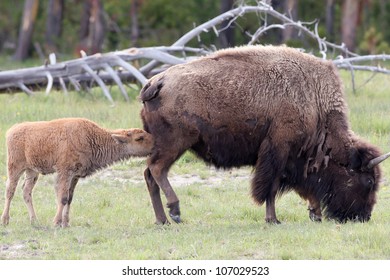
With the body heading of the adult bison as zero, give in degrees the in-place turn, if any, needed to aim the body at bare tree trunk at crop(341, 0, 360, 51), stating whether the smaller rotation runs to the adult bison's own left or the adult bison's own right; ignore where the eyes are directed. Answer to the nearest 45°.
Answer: approximately 90° to the adult bison's own left

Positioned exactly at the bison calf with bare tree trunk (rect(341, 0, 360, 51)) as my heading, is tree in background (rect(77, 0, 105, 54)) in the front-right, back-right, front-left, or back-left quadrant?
front-left

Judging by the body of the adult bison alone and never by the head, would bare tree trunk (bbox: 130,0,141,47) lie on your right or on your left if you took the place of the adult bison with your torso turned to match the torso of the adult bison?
on your left

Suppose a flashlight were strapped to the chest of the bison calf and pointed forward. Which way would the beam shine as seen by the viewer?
to the viewer's right

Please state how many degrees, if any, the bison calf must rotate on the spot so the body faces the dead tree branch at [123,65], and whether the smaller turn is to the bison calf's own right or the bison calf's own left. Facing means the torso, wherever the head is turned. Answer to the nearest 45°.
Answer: approximately 90° to the bison calf's own left

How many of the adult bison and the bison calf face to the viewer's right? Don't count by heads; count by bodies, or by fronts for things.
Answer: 2

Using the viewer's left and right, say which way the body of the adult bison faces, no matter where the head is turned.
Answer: facing to the right of the viewer

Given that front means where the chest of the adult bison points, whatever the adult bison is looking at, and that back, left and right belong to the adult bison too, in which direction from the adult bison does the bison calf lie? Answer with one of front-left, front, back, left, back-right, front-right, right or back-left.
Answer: back

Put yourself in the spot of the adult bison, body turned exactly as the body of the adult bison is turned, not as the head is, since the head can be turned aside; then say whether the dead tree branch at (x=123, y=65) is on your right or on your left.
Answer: on your left

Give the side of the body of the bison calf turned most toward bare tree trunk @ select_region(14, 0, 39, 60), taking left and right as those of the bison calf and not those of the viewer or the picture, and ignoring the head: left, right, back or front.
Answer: left
